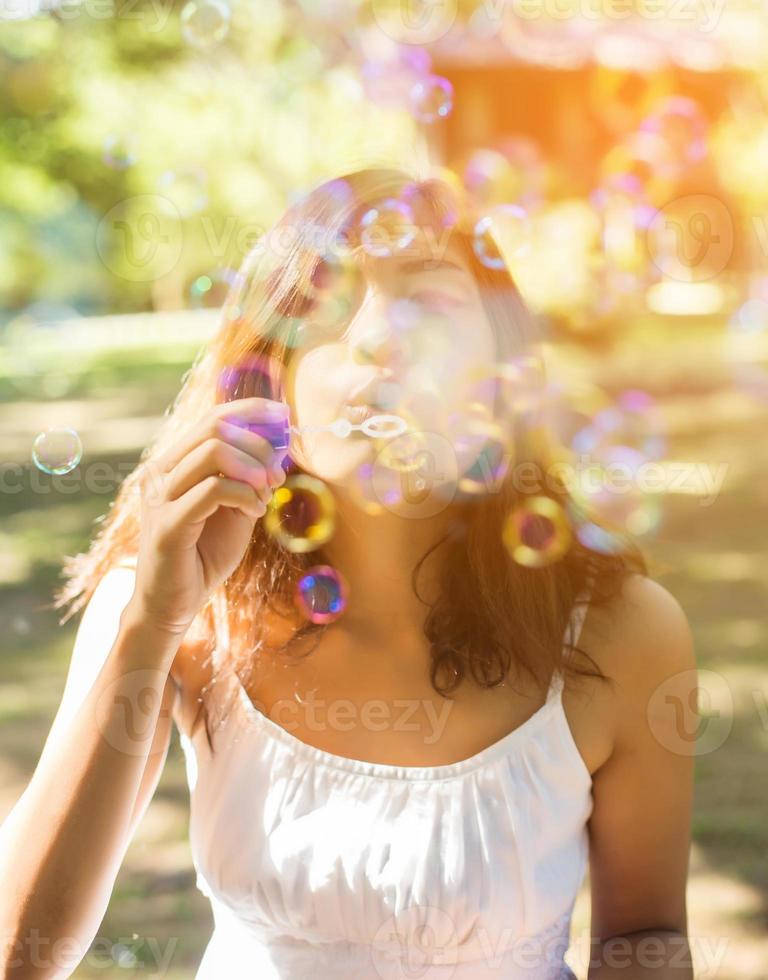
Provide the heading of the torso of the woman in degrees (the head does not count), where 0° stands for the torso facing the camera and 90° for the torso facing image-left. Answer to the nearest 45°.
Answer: approximately 0°
